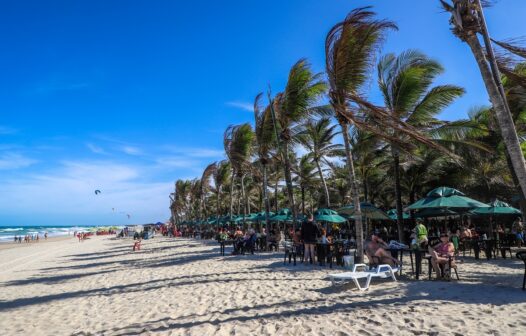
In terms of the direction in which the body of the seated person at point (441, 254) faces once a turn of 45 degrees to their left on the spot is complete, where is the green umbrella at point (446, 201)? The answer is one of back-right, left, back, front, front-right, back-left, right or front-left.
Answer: back

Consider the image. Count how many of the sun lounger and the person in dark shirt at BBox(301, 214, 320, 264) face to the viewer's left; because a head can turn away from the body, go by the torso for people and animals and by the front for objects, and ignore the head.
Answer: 1

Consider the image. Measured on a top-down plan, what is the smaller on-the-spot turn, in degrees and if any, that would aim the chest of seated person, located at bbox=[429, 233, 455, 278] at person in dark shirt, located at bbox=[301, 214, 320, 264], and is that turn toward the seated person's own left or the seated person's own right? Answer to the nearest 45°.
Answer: approximately 90° to the seated person's own right

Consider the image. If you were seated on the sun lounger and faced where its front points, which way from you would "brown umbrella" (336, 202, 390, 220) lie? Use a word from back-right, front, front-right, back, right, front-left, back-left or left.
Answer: right

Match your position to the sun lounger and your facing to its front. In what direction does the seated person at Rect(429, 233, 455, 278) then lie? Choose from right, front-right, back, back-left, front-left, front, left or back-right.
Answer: back-right

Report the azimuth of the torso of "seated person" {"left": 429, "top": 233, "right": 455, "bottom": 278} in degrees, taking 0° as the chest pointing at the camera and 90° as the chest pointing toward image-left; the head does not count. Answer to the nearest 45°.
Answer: approximately 45°

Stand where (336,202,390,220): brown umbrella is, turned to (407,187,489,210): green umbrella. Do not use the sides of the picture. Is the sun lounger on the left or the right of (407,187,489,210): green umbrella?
right

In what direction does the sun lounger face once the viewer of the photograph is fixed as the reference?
facing to the left of the viewer

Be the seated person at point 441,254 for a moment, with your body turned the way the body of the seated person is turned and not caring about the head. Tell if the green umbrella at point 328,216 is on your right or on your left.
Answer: on your right

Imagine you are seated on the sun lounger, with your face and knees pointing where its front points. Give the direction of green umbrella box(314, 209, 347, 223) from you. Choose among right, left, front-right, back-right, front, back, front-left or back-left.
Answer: right
